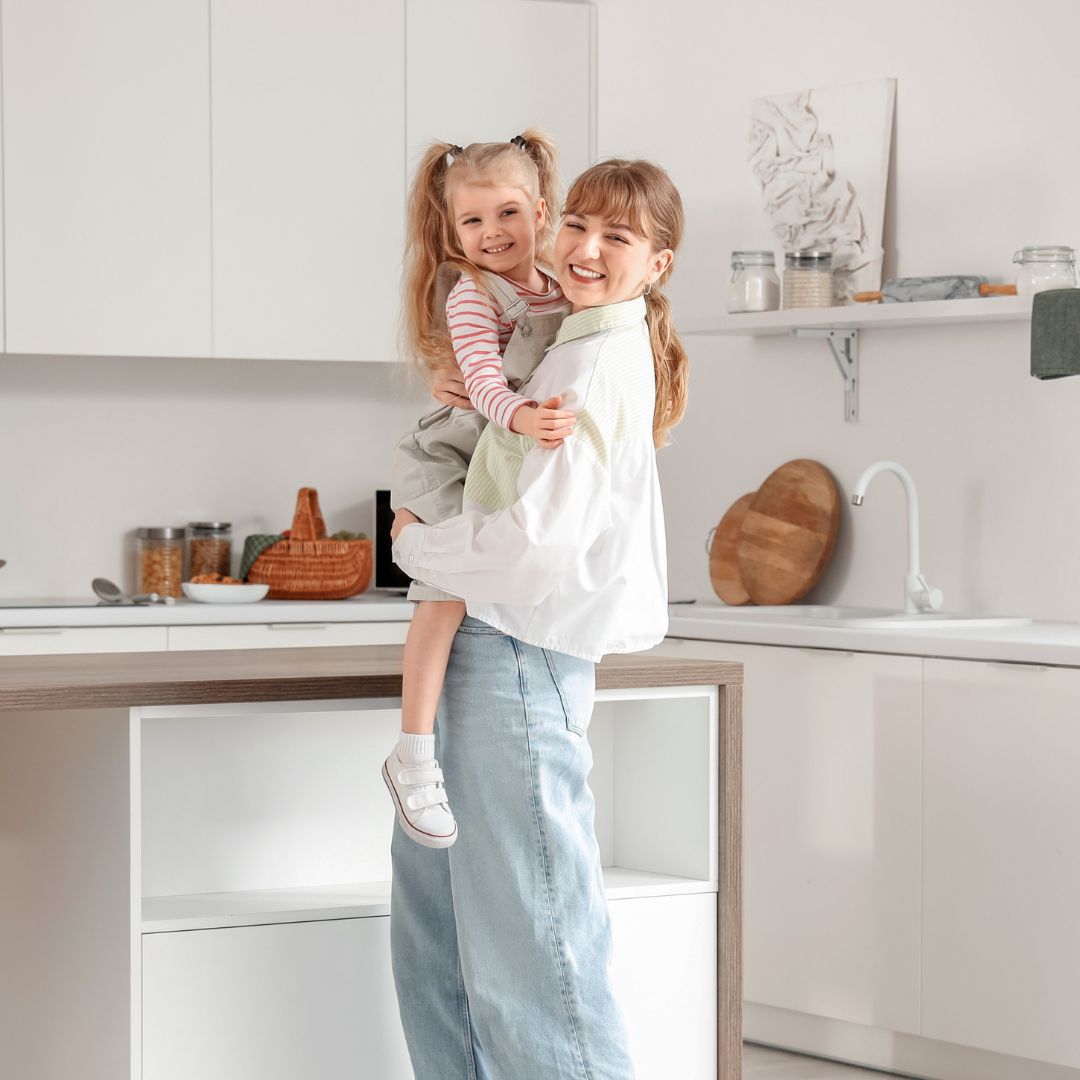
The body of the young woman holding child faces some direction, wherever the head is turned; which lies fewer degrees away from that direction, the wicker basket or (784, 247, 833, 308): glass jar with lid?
the wicker basket

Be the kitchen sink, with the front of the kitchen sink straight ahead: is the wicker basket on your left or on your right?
on your right

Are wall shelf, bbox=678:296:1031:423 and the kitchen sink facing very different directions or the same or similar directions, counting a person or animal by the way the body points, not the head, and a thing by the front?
same or similar directions

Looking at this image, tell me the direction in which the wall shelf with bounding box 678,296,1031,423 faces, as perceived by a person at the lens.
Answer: facing the viewer and to the left of the viewer

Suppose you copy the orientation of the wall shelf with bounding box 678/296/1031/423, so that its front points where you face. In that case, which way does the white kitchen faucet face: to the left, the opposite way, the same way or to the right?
the same way

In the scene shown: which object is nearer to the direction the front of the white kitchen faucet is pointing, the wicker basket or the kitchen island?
the kitchen island

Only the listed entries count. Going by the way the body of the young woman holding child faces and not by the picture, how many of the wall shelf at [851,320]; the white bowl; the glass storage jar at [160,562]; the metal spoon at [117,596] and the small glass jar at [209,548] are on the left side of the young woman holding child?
0

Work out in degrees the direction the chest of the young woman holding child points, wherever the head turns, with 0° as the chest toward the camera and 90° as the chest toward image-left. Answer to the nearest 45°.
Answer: approximately 90°

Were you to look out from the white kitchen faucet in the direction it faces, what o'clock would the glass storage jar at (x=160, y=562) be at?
The glass storage jar is roughly at 2 o'clock from the white kitchen faucet.

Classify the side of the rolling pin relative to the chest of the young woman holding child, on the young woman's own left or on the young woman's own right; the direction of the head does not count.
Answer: on the young woman's own right

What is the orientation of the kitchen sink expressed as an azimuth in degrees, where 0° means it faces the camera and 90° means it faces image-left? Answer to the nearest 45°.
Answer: approximately 45°

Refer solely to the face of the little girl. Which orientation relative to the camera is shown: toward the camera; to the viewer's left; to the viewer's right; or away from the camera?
toward the camera

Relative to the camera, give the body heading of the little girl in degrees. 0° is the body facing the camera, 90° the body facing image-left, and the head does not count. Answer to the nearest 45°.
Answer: approximately 315°

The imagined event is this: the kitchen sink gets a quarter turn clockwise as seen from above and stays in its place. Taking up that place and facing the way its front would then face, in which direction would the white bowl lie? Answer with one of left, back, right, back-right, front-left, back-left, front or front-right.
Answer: front-left

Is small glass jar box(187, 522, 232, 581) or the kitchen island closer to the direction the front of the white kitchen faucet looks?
the kitchen island

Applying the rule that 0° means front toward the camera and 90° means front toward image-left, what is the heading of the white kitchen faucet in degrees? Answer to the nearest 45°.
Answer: approximately 45°
